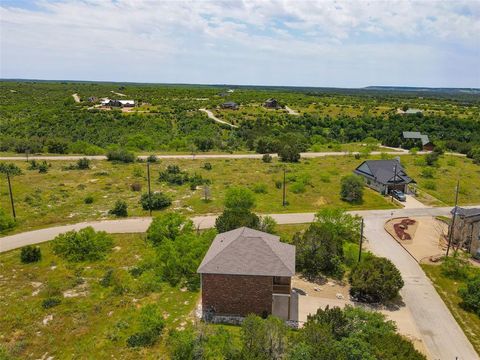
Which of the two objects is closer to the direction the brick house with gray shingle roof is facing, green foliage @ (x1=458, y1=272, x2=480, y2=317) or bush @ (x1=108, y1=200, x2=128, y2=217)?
the green foliage

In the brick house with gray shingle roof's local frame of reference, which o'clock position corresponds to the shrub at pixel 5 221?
The shrub is roughly at 7 o'clock from the brick house with gray shingle roof.

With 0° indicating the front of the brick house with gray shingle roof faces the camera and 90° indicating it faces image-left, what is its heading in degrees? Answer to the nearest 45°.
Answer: approximately 270°

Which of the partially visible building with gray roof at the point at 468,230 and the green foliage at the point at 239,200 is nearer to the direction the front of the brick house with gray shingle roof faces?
the partially visible building with gray roof

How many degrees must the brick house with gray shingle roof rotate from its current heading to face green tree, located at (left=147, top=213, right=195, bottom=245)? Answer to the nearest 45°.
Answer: approximately 135° to its left

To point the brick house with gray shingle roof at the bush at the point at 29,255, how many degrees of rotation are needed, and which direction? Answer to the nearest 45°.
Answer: approximately 180°

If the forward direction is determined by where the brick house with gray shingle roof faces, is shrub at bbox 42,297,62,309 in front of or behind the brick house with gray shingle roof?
behind

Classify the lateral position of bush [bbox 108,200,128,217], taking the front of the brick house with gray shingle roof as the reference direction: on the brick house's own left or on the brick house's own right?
on the brick house's own left

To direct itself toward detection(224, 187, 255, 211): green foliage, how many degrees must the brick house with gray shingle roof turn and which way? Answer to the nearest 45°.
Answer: approximately 90° to its left

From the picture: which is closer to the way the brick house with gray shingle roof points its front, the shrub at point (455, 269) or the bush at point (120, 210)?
the shrub

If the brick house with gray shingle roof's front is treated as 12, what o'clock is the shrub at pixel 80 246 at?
The shrub is roughly at 7 o'clock from the brick house with gray shingle roof.

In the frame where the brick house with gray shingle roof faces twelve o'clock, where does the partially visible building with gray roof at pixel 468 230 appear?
The partially visible building with gray roof is roughly at 11 o'clock from the brick house with gray shingle roof.
